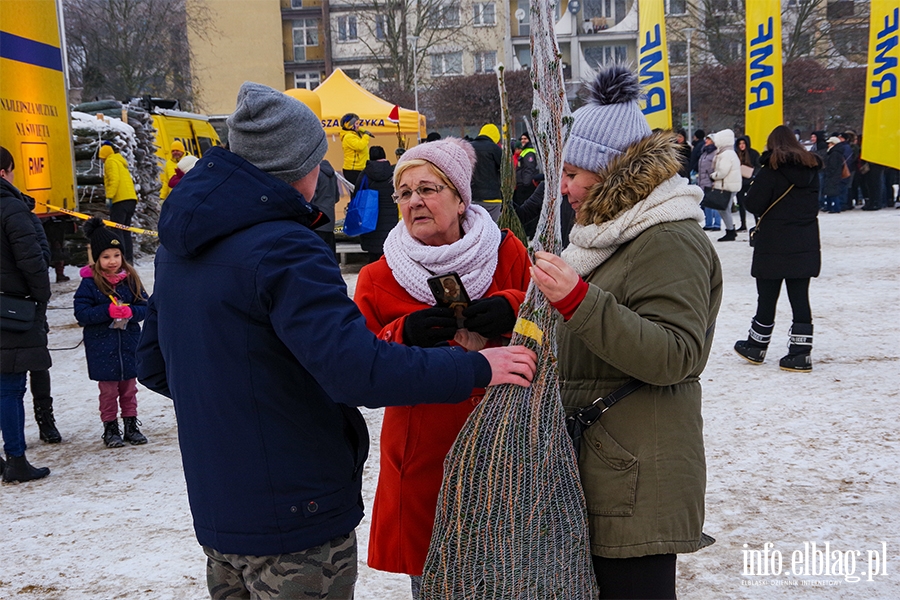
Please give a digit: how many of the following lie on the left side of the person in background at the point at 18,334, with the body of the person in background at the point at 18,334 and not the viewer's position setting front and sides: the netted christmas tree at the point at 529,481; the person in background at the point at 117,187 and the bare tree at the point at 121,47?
2

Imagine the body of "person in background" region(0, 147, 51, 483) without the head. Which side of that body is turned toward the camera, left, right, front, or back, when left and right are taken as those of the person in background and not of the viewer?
right

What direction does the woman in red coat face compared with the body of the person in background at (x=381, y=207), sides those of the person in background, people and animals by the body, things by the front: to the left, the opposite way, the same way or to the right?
the opposite way

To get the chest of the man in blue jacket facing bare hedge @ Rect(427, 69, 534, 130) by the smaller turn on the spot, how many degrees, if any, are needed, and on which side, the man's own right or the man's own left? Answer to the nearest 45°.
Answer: approximately 45° to the man's own left

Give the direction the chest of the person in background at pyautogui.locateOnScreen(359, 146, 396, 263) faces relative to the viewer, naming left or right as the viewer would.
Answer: facing away from the viewer

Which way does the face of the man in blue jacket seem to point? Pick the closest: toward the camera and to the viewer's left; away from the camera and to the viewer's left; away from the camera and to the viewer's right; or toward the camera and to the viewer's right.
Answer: away from the camera and to the viewer's right

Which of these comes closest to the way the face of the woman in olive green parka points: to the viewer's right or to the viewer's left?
to the viewer's left

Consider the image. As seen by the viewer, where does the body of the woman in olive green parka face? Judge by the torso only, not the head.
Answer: to the viewer's left

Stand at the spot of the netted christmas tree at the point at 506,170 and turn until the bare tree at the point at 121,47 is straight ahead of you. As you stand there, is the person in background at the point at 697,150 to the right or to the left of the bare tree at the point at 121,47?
right

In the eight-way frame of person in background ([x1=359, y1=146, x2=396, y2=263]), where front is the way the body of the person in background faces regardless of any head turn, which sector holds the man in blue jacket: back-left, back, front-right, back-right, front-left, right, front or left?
back

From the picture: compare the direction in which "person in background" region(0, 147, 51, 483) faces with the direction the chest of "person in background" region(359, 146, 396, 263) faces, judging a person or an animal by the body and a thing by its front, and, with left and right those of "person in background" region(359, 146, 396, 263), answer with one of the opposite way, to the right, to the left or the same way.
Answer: to the right

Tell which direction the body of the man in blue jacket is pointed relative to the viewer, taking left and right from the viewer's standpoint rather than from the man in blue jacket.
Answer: facing away from the viewer and to the right of the viewer
